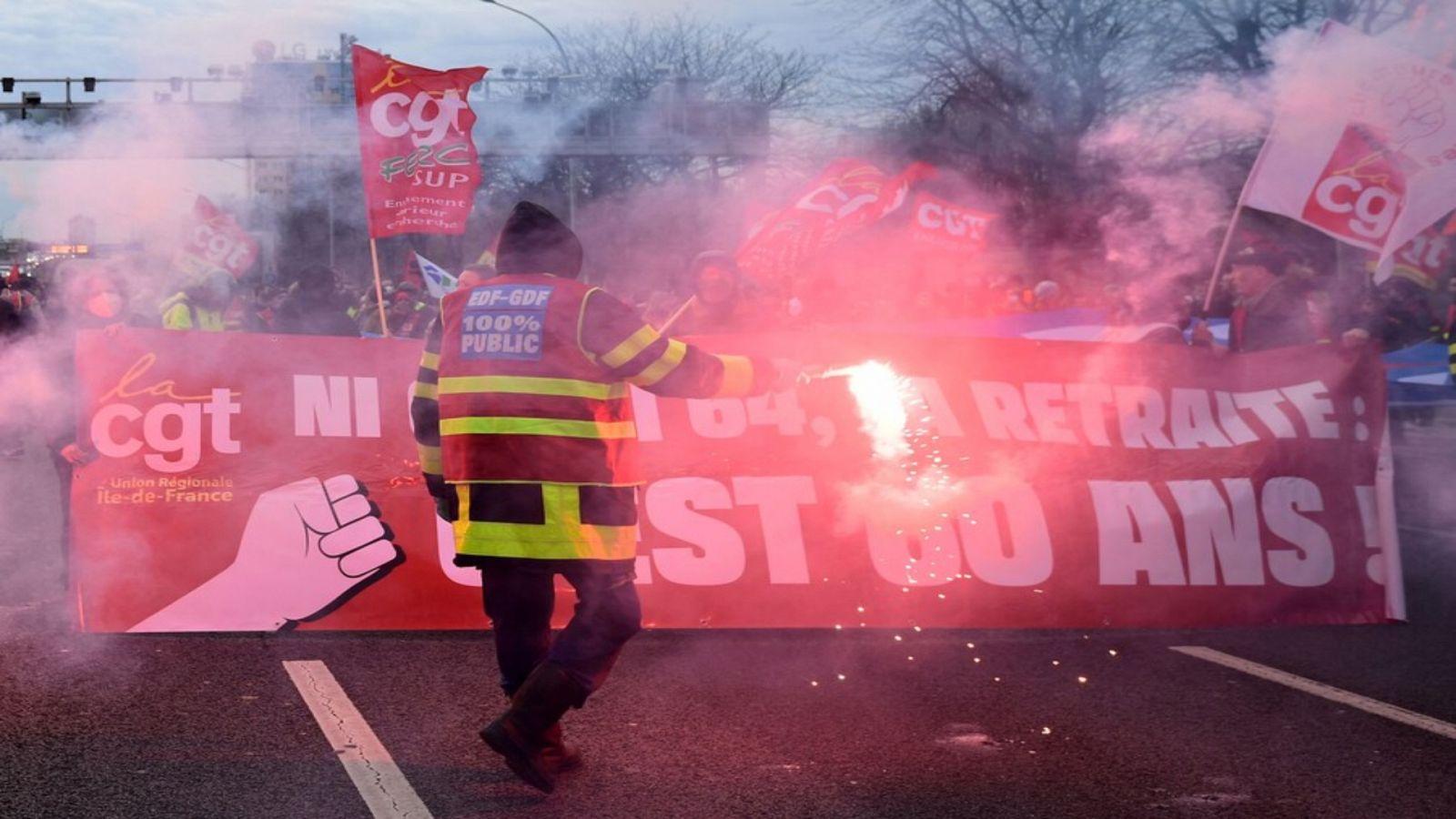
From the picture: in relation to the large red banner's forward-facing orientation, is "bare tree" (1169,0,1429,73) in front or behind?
behind

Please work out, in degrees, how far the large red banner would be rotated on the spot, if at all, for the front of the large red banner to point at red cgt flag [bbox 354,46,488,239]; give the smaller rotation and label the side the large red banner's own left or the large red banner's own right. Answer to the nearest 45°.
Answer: approximately 135° to the large red banner's own right

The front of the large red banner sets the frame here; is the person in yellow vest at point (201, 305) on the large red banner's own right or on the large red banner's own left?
on the large red banner's own right

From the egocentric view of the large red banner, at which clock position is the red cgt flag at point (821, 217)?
The red cgt flag is roughly at 6 o'clock from the large red banner.

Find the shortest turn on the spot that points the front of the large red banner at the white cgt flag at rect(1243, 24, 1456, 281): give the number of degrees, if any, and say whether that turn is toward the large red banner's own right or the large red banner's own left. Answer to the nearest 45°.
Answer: approximately 90° to the large red banner's own left

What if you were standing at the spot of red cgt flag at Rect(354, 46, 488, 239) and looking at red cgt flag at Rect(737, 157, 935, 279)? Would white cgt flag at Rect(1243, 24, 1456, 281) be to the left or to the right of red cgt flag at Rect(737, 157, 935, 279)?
right

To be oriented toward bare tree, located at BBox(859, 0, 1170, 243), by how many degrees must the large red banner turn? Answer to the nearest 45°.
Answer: approximately 180°

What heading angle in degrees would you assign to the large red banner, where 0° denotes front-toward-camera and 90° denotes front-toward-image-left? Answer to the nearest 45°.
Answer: approximately 0°
